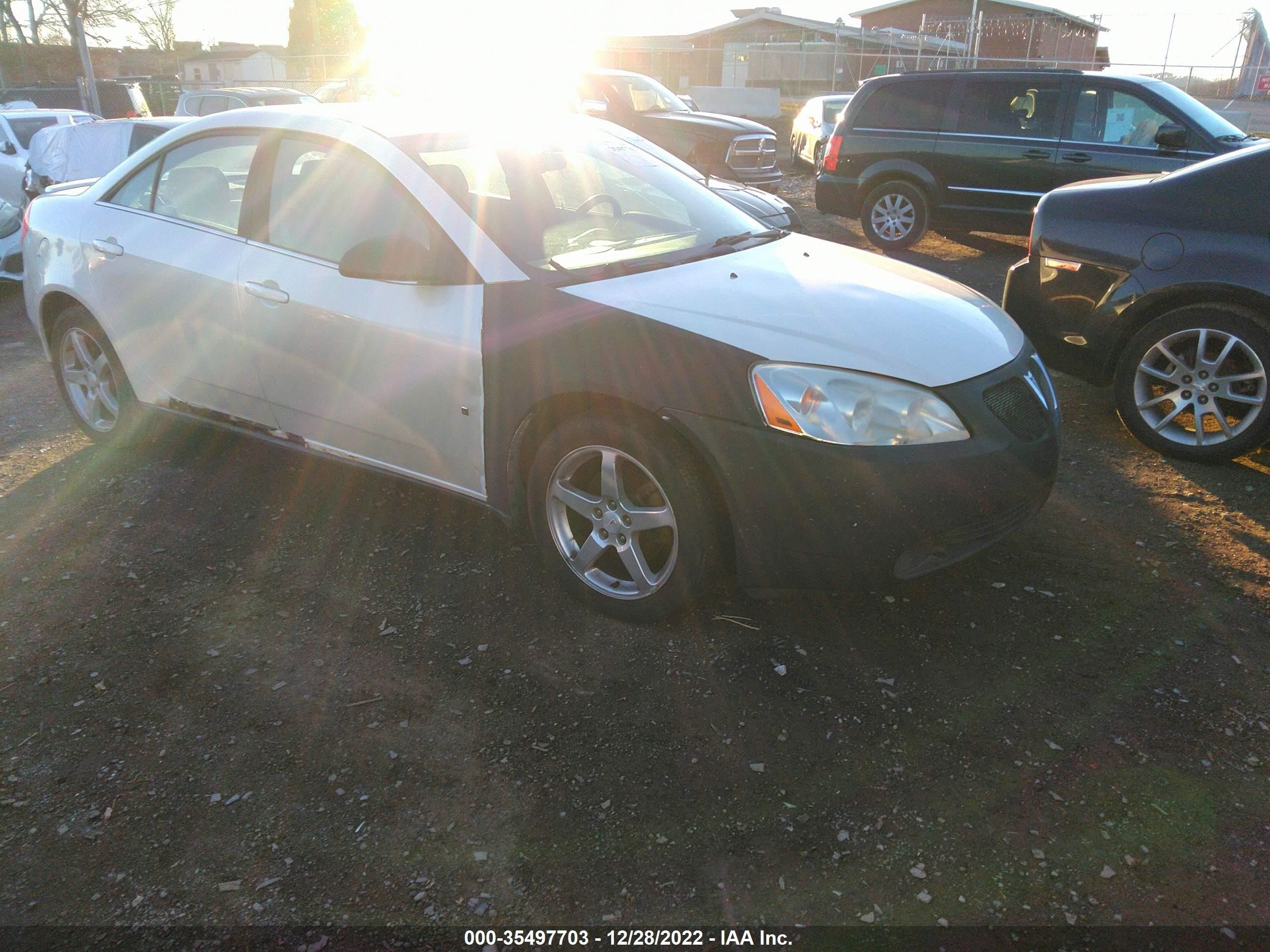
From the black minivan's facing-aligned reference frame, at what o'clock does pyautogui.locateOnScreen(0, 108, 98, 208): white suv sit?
The white suv is roughly at 6 o'clock from the black minivan.

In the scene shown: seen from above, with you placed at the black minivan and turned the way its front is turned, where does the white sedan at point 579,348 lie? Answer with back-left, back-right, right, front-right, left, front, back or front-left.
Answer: right

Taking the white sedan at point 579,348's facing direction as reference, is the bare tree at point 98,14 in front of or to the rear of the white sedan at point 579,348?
to the rear

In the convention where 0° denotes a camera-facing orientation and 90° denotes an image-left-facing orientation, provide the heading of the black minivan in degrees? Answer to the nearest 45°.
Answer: approximately 270°

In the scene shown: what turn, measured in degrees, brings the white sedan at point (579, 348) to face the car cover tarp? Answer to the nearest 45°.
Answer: approximately 180°

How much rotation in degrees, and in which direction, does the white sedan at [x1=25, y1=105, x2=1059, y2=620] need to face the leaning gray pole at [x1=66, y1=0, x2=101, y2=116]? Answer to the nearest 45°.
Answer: approximately 180°

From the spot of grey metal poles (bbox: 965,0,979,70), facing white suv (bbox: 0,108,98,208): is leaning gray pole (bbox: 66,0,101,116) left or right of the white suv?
right

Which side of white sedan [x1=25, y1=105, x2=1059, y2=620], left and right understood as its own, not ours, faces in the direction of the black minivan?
left

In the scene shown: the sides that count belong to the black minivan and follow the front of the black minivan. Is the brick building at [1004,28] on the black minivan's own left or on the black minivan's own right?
on the black minivan's own left

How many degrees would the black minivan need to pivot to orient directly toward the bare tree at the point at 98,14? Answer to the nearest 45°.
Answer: approximately 135° to its left
